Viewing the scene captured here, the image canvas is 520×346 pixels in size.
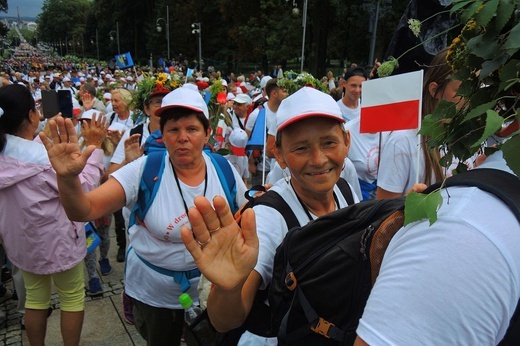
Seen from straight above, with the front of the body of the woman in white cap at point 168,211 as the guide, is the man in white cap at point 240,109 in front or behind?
behind

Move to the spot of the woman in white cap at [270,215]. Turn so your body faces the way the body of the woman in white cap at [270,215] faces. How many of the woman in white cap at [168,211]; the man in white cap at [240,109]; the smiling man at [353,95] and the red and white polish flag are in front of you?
0

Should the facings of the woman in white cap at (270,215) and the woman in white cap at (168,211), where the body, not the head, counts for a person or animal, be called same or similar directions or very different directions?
same or similar directions

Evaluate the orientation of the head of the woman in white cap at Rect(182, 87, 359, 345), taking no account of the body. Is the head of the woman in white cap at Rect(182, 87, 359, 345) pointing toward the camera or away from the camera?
toward the camera

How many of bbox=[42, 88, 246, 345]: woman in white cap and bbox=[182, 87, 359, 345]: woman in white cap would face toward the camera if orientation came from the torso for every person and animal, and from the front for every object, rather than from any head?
2

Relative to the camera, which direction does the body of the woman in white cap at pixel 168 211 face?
toward the camera

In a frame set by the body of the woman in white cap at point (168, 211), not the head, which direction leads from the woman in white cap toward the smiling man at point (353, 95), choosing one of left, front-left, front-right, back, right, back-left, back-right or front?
back-left

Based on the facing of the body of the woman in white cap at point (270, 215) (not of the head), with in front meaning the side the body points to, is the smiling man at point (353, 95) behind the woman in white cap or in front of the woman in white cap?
behind

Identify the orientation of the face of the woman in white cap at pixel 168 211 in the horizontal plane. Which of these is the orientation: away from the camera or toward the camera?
toward the camera

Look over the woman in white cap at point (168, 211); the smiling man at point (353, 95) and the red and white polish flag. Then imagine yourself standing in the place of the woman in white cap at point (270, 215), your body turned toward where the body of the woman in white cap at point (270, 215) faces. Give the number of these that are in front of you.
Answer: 0

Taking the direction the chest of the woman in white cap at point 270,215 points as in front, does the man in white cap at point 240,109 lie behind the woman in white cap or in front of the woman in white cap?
behind

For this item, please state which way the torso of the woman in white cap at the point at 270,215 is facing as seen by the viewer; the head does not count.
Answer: toward the camera

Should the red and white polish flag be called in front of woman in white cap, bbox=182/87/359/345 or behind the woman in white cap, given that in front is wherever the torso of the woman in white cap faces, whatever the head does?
behind

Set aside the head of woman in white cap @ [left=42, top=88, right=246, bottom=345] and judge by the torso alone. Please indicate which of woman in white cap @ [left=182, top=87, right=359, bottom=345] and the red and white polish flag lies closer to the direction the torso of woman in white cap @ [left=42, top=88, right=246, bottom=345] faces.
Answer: the woman in white cap

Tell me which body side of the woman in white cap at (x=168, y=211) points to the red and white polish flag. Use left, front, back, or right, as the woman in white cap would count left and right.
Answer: left

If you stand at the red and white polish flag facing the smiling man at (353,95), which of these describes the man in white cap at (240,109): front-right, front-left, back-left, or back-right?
front-left
